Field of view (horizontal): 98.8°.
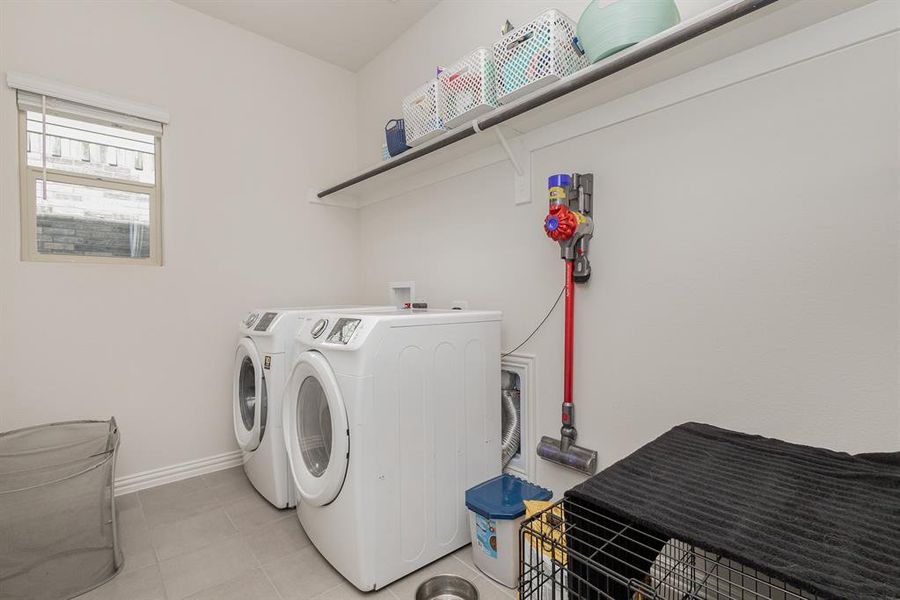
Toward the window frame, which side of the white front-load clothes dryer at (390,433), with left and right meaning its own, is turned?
right

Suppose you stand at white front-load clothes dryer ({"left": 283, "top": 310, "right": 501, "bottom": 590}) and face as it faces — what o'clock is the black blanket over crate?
The black blanket over crate is roughly at 9 o'clock from the white front-load clothes dryer.

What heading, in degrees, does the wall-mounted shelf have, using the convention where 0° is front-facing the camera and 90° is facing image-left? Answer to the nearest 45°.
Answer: approximately 45°

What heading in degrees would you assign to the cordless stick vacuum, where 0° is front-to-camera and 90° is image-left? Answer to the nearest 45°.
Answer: approximately 45°

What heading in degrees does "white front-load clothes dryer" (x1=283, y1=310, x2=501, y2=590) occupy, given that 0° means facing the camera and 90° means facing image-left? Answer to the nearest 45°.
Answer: approximately 45°

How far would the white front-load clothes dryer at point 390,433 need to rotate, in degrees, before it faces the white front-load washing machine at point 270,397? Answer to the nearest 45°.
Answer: approximately 90° to its right
